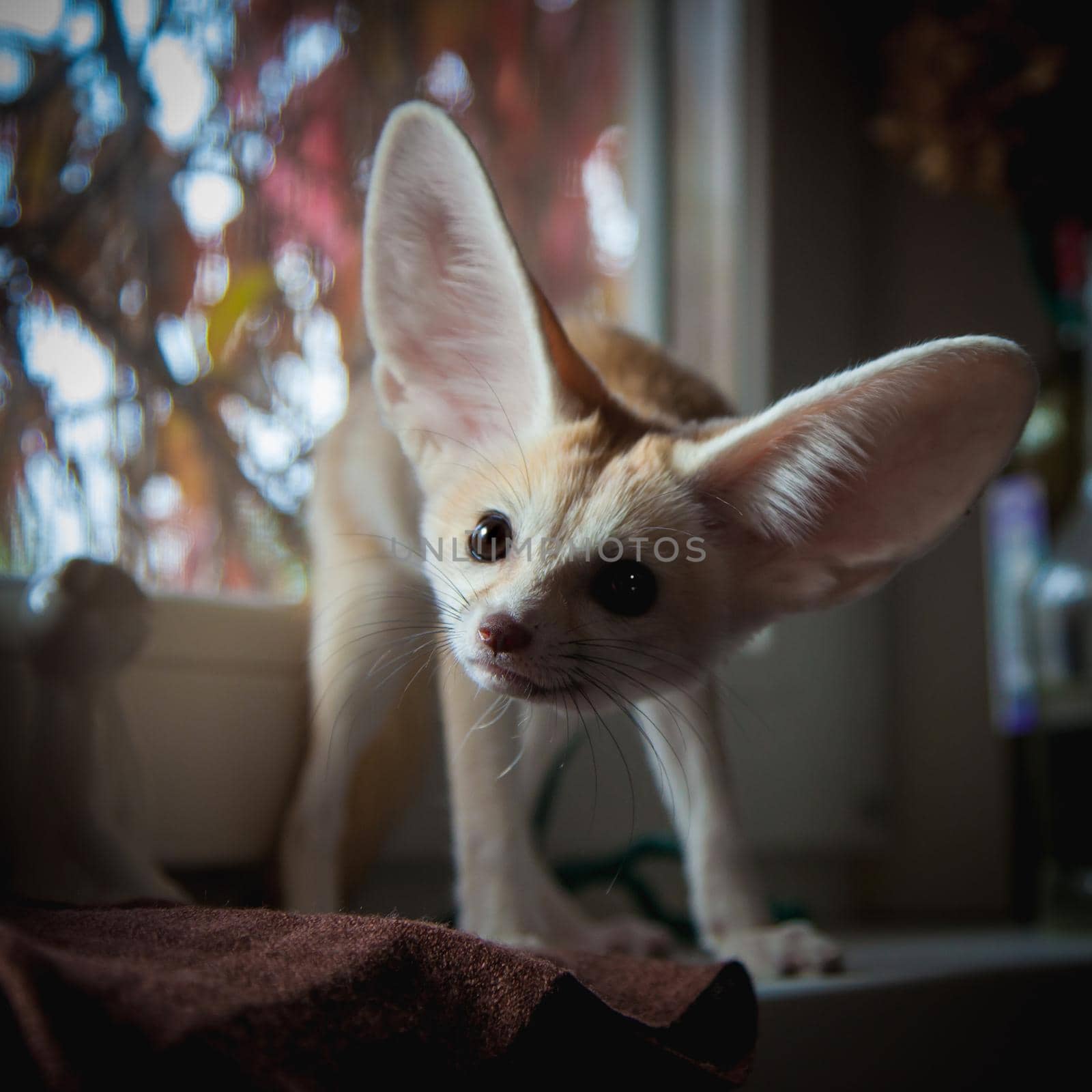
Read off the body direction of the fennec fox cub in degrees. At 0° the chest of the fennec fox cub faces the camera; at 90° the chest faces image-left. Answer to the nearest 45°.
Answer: approximately 315°
